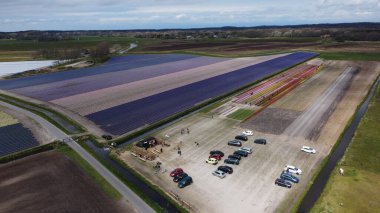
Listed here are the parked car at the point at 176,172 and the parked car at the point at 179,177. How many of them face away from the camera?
0

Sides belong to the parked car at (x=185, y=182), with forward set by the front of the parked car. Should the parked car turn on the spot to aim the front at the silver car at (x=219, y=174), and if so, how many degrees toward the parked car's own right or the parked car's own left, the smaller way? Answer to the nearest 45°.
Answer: approximately 135° to the parked car's own left

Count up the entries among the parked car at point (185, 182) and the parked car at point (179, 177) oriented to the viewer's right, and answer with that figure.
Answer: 0

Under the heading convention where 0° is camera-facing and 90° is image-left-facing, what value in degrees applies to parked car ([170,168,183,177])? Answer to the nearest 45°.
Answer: approximately 45°

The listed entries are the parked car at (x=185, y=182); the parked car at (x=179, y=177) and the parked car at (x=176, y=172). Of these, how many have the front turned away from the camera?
0

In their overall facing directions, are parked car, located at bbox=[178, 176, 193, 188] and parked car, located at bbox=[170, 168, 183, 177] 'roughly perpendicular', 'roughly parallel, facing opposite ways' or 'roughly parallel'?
roughly parallel

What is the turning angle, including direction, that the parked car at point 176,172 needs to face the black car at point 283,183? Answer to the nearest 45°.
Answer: approximately 135° to its left

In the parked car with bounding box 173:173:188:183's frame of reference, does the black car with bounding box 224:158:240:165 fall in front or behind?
behind
